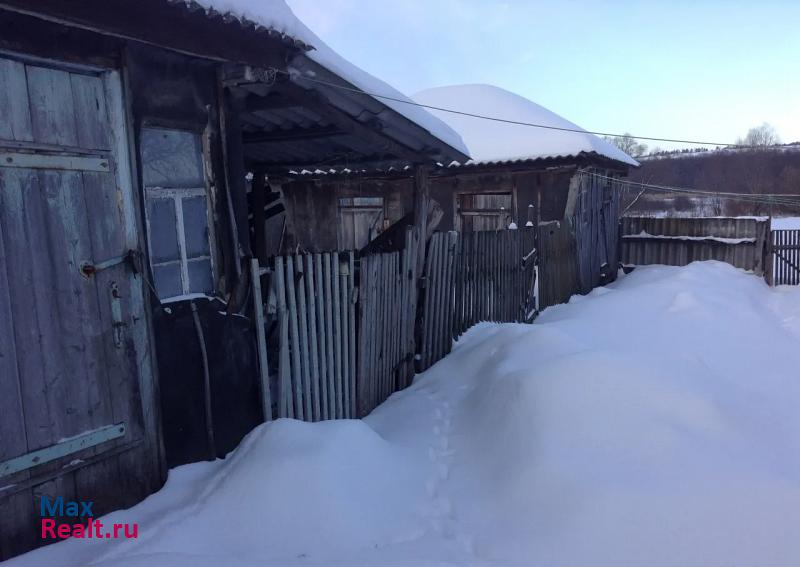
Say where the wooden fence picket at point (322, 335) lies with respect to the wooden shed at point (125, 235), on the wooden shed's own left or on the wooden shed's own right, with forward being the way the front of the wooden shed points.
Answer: on the wooden shed's own left

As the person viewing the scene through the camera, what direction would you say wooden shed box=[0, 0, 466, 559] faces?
facing the viewer and to the right of the viewer

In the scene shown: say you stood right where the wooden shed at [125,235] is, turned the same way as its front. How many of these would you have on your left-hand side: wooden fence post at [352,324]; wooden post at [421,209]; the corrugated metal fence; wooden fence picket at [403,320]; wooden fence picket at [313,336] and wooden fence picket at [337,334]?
6

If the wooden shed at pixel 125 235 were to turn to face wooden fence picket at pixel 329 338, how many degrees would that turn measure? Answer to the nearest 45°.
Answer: approximately 90° to its left

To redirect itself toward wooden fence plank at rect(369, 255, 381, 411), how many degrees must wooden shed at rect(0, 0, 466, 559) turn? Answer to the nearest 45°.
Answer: approximately 90° to its left

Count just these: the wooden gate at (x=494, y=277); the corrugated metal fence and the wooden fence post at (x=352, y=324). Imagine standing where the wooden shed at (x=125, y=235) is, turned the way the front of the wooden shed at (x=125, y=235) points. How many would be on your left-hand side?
3

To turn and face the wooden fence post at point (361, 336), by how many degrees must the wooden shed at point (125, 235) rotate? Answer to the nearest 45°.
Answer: approximately 90° to its left

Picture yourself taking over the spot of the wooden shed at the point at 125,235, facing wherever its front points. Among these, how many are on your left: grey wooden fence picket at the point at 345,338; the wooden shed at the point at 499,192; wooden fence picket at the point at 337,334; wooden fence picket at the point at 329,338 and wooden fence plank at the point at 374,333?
5

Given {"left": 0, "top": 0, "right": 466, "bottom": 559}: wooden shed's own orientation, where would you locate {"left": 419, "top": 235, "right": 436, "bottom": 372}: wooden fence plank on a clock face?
The wooden fence plank is roughly at 9 o'clock from the wooden shed.

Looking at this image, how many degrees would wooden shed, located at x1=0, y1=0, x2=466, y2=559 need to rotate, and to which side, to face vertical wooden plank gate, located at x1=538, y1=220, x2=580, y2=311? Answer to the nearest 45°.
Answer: approximately 90° to its left

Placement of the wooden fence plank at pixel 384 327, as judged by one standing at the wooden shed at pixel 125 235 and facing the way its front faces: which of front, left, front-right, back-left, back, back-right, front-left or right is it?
left
